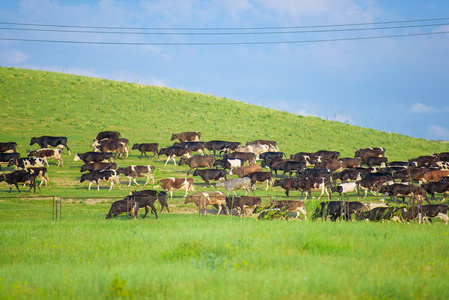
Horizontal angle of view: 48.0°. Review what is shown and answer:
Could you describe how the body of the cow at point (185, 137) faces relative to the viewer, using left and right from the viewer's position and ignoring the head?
facing to the left of the viewer

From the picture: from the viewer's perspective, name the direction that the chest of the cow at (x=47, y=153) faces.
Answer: to the viewer's left

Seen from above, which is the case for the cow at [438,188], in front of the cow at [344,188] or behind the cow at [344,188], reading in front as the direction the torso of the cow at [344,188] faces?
behind

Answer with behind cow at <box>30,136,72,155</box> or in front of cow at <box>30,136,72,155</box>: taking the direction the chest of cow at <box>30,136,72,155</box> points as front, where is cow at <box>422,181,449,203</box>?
behind

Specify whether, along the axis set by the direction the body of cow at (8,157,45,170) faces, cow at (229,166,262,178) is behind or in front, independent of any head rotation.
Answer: behind

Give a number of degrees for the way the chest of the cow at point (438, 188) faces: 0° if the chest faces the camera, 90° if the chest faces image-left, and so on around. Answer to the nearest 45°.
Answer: approximately 90°

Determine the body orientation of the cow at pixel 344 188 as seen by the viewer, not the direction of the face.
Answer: to the viewer's left

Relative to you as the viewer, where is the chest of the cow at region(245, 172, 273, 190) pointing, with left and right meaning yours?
facing to the left of the viewer

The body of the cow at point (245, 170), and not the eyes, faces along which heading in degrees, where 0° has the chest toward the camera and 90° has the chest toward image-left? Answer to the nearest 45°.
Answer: approximately 90°

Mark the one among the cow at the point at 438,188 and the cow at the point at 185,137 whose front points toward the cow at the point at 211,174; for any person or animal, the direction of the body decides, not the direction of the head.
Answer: the cow at the point at 438,188

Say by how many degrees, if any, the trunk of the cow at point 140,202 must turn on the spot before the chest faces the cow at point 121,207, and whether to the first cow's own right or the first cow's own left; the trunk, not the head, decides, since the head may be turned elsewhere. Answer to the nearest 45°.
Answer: approximately 45° to the first cow's own left

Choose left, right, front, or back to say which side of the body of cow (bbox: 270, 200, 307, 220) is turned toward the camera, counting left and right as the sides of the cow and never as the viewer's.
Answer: left

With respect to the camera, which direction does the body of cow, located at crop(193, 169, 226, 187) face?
to the viewer's left

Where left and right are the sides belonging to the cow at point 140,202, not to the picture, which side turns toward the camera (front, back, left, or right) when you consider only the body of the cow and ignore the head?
left

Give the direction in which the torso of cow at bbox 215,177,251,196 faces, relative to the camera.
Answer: to the viewer's left

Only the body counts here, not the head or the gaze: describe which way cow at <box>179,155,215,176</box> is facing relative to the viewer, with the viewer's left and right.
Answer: facing to the left of the viewer

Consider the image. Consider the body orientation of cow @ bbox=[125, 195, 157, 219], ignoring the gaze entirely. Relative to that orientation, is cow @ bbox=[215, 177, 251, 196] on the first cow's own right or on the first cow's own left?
on the first cow's own right
